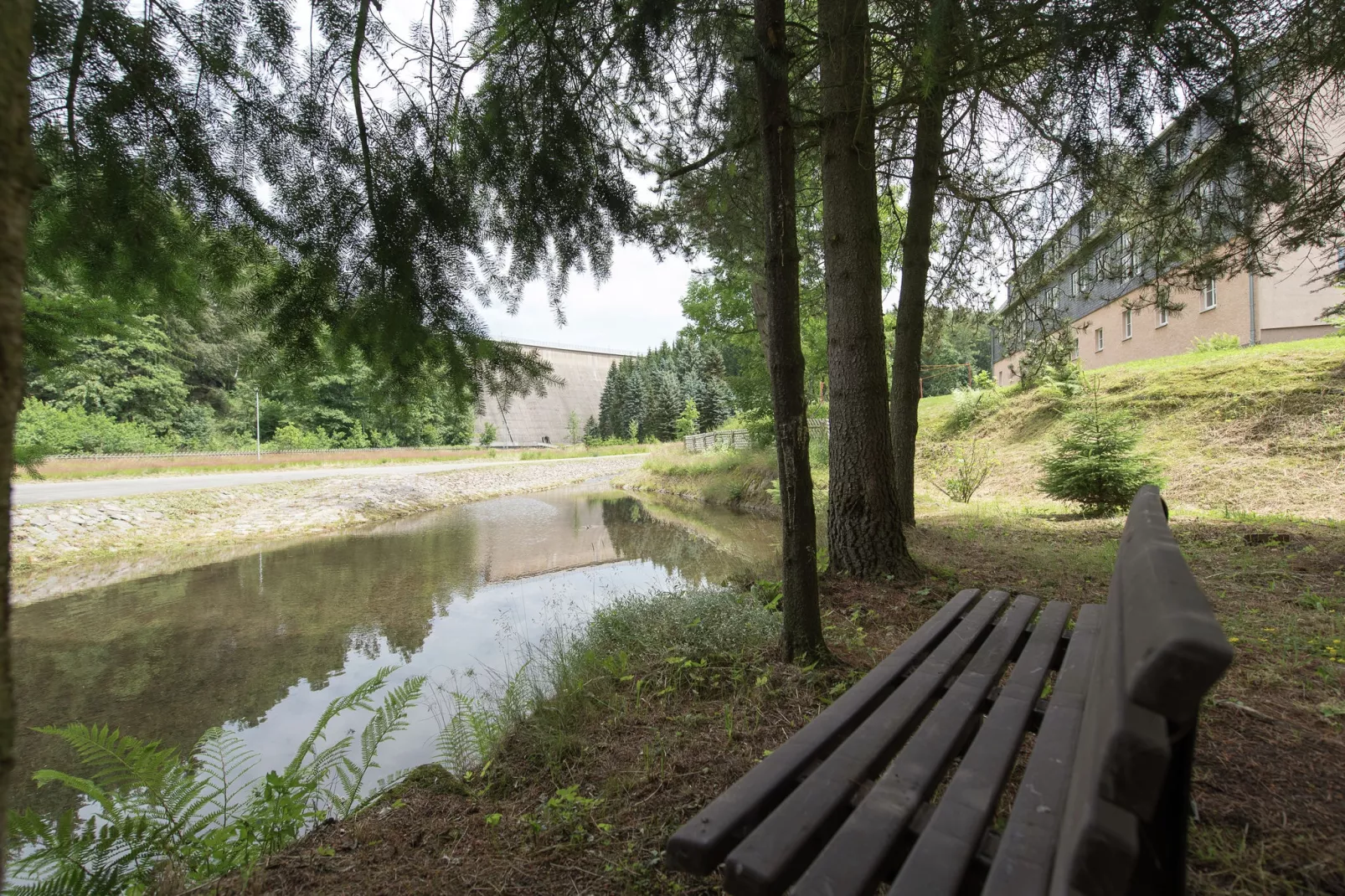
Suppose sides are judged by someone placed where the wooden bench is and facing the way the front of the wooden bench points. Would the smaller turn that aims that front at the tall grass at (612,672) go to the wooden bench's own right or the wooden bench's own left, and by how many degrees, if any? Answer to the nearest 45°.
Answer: approximately 45° to the wooden bench's own right

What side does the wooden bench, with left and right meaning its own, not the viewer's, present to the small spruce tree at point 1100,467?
right

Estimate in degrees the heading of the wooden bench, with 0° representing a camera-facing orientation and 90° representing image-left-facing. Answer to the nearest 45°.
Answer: approximately 90°

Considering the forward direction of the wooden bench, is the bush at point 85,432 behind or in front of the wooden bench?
in front

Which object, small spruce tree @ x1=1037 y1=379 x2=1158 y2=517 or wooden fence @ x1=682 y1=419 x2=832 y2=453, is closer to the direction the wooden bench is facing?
the wooden fence

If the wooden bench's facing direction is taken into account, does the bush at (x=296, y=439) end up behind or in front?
in front

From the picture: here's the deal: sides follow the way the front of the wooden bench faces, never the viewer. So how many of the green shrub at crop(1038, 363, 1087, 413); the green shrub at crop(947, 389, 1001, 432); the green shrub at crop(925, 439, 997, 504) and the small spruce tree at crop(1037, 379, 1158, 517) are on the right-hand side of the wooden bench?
4

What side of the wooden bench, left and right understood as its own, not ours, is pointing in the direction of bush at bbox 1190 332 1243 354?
right

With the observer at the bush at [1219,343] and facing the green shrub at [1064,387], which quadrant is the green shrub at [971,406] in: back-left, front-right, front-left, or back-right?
front-right

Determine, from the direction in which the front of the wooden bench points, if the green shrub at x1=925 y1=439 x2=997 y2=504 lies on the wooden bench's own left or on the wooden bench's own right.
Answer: on the wooden bench's own right

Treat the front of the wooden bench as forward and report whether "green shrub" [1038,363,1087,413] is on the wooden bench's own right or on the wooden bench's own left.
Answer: on the wooden bench's own right

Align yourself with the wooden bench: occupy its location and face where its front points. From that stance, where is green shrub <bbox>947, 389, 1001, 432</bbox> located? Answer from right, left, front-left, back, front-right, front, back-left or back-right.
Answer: right

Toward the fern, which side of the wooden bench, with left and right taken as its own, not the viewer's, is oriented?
front
